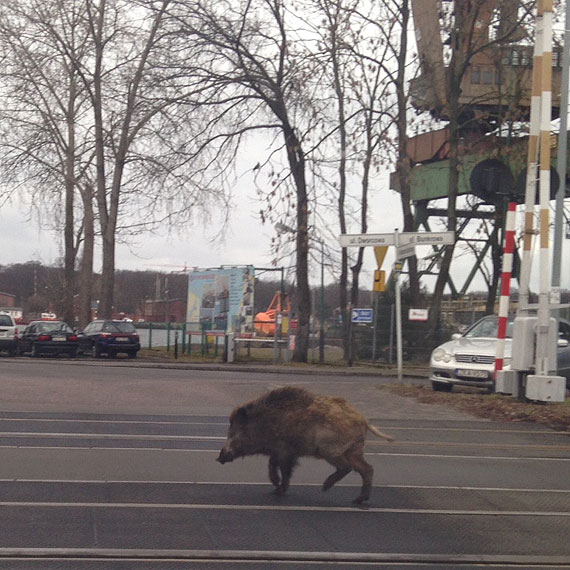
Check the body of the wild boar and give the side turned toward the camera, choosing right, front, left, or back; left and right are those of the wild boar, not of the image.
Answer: left

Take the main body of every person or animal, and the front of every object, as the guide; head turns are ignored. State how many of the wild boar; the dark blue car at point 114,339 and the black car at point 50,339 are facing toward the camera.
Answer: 0

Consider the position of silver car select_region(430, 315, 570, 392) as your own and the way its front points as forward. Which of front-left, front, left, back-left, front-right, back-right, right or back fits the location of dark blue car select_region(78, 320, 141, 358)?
right

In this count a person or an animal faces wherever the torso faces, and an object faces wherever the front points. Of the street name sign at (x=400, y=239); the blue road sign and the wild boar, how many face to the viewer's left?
1

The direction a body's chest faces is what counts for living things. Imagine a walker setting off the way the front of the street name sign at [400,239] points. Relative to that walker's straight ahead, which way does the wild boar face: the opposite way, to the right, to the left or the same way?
to the right

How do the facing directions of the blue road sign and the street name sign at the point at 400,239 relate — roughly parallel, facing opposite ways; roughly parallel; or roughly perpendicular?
roughly parallel

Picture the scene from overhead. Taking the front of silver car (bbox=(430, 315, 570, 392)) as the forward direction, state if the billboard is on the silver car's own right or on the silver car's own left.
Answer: on the silver car's own right

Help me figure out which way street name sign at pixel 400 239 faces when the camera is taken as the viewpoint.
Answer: facing the viewer

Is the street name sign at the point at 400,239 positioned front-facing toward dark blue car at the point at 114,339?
no

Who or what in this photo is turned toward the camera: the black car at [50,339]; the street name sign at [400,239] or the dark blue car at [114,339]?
the street name sign

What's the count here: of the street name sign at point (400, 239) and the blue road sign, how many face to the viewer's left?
0

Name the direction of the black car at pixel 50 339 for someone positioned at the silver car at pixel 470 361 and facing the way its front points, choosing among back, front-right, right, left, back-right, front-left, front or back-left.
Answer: right
